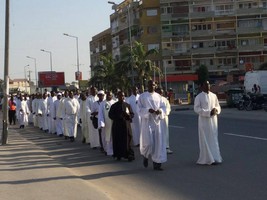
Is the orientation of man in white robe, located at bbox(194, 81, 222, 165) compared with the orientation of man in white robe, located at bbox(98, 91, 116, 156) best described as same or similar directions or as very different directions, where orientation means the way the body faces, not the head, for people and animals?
same or similar directions

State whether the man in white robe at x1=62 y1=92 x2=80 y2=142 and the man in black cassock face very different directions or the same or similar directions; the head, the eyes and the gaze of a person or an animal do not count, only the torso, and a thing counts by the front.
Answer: same or similar directions

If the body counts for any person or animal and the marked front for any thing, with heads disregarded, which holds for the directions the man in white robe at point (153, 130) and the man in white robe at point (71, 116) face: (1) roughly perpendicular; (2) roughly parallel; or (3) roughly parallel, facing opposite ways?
roughly parallel

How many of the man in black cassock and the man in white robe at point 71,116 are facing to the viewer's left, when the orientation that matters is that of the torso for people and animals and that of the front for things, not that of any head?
0

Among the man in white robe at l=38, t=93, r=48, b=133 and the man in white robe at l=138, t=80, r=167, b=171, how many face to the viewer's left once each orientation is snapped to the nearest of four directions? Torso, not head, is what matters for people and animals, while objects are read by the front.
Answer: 0
